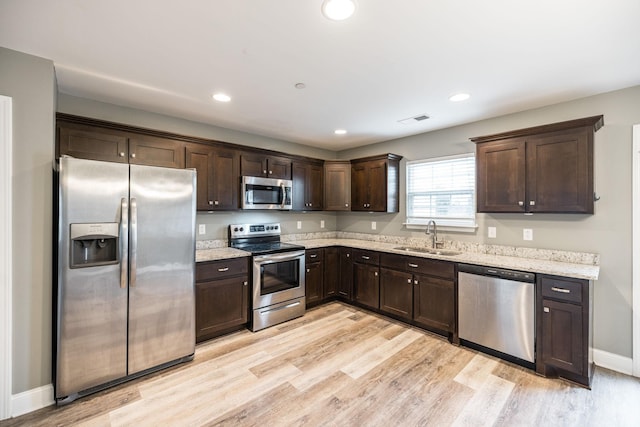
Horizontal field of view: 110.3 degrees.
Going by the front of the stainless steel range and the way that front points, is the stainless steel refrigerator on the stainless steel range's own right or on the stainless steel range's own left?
on the stainless steel range's own right

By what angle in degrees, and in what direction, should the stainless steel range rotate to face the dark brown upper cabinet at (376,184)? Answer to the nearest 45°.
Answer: approximately 45° to its left

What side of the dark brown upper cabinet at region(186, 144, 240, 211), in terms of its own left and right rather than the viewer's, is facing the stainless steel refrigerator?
right

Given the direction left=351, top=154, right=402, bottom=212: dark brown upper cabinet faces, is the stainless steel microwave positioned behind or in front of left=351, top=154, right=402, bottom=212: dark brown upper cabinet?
in front

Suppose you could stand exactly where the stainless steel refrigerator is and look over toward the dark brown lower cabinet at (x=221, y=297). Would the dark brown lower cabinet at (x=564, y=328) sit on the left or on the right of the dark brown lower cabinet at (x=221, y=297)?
right

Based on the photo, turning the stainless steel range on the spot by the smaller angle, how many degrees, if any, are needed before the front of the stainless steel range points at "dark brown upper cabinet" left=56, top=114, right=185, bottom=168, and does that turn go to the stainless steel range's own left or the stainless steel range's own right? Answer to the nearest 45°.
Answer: approximately 135° to the stainless steel range's own right

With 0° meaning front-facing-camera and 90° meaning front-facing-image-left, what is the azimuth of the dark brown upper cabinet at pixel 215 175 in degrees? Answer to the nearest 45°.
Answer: approximately 315°

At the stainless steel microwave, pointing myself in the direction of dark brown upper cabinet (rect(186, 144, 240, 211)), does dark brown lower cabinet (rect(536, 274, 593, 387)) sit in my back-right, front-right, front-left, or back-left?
back-left

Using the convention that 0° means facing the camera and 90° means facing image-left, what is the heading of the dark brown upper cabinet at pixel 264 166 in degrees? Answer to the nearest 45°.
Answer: approximately 315°

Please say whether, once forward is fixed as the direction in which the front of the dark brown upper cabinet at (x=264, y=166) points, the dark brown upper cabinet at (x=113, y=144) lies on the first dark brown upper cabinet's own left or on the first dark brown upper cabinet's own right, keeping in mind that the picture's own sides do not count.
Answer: on the first dark brown upper cabinet's own right

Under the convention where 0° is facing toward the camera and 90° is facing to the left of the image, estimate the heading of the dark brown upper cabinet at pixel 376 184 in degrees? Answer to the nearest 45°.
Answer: approximately 45°

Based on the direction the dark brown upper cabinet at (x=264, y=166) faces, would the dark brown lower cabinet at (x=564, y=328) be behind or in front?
in front

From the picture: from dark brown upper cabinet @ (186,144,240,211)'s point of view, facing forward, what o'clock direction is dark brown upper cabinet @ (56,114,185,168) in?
dark brown upper cabinet @ (56,114,185,168) is roughly at 4 o'clock from dark brown upper cabinet @ (186,144,240,211).
